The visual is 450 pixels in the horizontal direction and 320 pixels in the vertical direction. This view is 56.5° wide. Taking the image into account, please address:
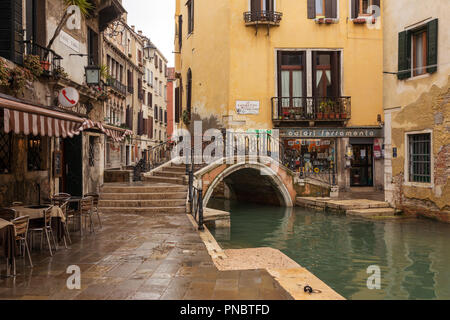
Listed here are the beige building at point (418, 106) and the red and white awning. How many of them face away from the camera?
0

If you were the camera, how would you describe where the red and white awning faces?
facing the viewer and to the right of the viewer

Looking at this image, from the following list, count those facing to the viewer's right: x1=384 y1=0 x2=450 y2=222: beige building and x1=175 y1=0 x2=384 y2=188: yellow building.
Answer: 0

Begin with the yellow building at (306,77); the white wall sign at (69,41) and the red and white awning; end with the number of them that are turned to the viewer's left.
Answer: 0

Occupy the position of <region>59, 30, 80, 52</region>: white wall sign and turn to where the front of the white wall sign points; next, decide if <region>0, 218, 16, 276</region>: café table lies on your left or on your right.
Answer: on your right

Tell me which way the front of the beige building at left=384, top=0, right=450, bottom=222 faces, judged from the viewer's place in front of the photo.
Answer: facing the viewer and to the left of the viewer

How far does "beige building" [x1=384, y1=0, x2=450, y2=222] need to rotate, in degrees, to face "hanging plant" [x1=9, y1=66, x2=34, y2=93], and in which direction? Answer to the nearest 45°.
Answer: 0° — it already faces it

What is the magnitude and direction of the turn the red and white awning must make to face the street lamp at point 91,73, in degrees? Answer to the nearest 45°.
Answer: approximately 135° to its left

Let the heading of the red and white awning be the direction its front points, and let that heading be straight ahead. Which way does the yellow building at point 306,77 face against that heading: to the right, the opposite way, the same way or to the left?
to the right

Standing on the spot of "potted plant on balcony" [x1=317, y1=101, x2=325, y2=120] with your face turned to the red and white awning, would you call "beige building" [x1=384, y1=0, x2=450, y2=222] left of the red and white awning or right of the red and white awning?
left

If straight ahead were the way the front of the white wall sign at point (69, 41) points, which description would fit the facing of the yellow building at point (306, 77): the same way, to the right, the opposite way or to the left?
to the right

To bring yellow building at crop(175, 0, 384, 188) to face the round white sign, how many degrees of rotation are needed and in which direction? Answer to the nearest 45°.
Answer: approximately 45° to its right

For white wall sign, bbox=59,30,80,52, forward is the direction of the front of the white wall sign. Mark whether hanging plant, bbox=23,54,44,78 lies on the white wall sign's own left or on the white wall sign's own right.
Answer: on the white wall sign's own right

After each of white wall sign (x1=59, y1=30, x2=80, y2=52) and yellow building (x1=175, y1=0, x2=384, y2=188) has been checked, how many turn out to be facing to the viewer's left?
0

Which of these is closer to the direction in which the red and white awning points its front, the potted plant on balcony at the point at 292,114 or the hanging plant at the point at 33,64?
the potted plant on balcony

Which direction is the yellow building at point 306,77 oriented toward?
toward the camera

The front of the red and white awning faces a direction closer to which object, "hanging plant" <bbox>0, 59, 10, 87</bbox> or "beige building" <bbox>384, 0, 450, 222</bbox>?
the beige building

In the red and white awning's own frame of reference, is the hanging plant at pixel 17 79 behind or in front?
behind

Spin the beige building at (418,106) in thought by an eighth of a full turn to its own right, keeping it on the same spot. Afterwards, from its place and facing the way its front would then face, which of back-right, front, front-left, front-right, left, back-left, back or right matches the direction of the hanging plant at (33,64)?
front-left
